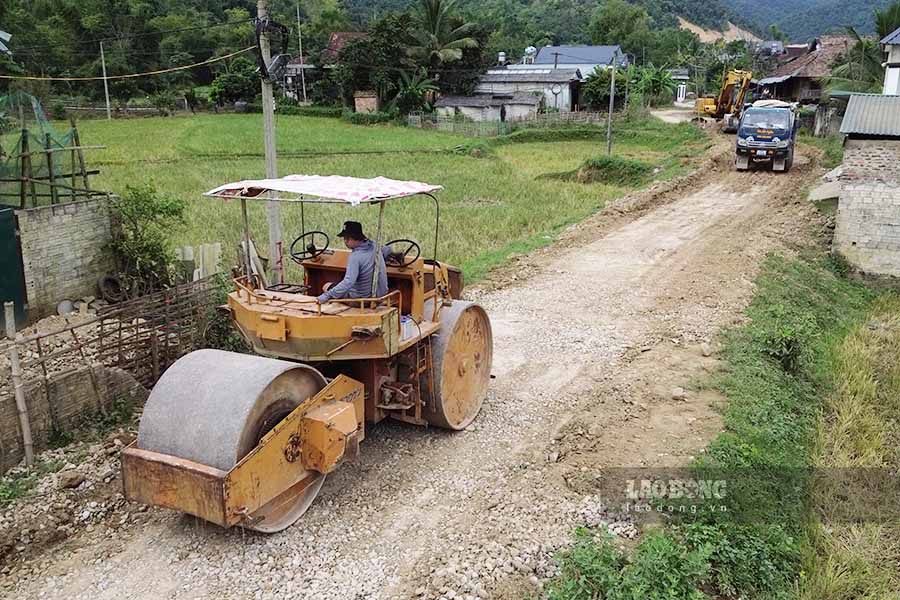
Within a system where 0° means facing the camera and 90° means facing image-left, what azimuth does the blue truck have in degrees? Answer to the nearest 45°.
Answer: approximately 0°

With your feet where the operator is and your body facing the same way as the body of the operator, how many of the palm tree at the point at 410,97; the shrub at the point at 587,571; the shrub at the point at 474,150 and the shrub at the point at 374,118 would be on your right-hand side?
3

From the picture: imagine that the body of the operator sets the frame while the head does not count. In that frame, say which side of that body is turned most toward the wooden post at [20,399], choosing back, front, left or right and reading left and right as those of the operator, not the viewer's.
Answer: front

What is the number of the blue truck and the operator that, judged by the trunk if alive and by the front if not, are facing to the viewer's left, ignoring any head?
1

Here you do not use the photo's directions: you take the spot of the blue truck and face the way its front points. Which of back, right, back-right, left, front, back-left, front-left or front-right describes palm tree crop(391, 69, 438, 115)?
back-right

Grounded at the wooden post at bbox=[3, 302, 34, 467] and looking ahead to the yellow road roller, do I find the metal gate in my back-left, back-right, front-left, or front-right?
back-left

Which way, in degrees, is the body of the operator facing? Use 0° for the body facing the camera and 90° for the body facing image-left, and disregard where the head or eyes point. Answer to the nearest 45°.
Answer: approximately 90°

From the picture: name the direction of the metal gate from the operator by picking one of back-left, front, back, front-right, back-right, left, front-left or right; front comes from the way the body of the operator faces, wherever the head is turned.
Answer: front-right
